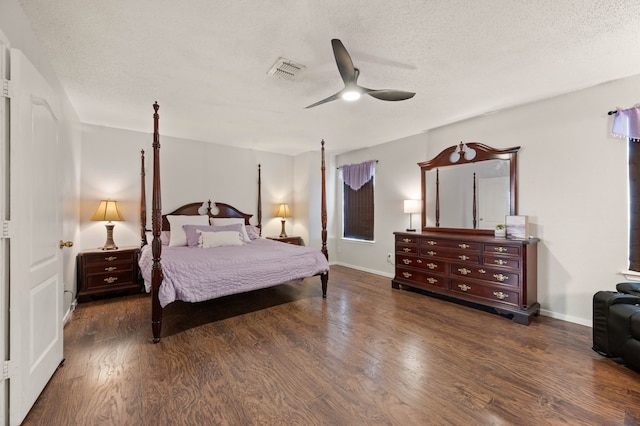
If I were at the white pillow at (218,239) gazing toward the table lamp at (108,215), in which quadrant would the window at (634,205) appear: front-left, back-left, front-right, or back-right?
back-left

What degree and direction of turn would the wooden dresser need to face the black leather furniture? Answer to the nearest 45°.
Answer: approximately 90° to its left

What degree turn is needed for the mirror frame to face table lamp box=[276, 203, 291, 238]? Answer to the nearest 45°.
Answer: approximately 45° to its right

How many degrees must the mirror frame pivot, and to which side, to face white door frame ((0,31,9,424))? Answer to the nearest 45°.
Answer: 0° — it already faces it

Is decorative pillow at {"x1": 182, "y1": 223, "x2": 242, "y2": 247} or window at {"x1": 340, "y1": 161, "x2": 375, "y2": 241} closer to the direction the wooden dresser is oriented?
the decorative pillow

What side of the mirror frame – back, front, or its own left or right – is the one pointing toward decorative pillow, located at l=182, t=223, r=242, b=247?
front

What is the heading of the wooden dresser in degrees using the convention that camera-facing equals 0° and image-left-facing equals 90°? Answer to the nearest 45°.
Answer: approximately 45°

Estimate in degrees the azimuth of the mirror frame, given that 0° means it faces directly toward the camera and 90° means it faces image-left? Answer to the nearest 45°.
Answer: approximately 45°

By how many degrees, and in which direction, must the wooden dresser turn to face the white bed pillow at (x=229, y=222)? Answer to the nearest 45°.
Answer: approximately 45° to its right

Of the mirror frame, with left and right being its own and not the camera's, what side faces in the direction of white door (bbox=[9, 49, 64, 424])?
front

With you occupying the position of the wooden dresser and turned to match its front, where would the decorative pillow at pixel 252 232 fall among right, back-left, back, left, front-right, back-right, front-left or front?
front-right
